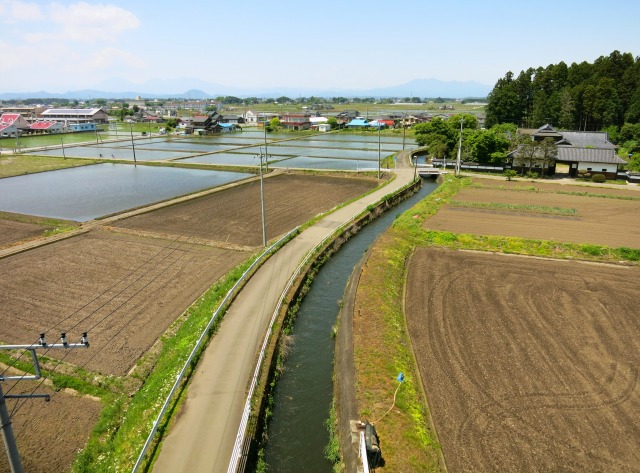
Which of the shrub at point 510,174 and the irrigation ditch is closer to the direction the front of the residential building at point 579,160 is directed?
the irrigation ditch

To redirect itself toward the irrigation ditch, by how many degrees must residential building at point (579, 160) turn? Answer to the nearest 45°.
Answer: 0° — it already faces it

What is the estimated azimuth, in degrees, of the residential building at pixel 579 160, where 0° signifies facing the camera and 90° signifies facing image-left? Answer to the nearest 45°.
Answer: approximately 0°

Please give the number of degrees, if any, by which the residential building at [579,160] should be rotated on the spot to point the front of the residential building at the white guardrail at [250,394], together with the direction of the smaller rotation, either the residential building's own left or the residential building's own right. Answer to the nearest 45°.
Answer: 0° — it already faces it

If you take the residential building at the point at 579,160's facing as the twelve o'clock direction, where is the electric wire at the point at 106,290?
The electric wire is roughly at 1 o'clock from the residential building.
